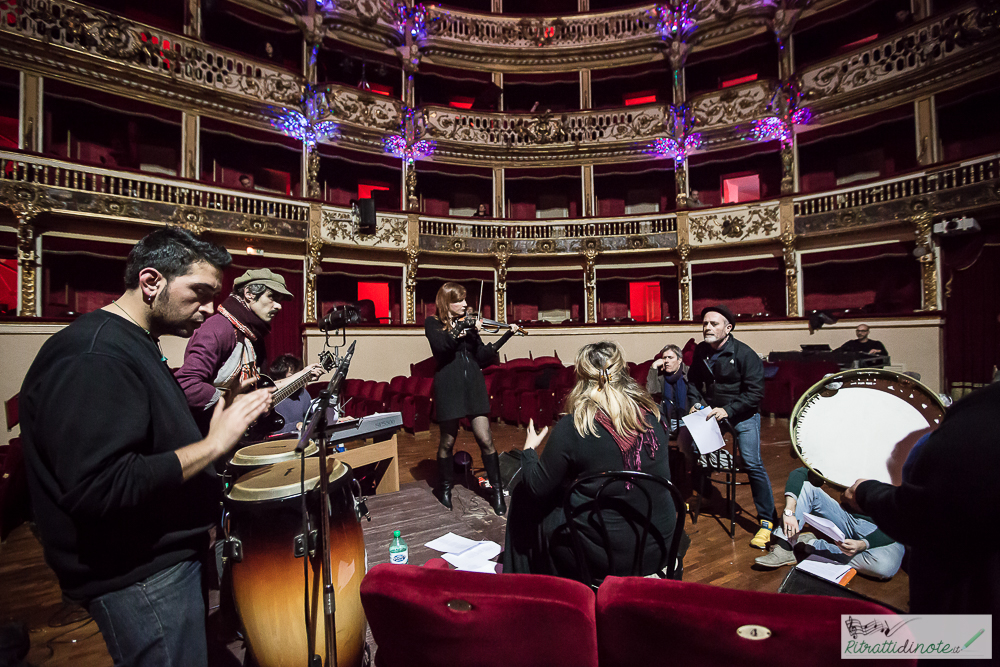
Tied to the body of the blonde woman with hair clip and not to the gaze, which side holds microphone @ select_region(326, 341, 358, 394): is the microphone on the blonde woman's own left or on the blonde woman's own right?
on the blonde woman's own left

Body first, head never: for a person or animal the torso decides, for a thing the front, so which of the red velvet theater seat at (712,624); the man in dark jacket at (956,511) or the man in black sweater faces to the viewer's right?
the man in black sweater

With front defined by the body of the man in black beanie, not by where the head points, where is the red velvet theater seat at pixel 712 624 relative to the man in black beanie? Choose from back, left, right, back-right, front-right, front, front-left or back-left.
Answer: front-left

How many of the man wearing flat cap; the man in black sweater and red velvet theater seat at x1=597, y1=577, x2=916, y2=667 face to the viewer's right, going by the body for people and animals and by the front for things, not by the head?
2

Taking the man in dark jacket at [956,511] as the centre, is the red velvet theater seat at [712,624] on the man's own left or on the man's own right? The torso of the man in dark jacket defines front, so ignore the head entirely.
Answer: on the man's own left

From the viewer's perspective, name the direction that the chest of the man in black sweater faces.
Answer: to the viewer's right

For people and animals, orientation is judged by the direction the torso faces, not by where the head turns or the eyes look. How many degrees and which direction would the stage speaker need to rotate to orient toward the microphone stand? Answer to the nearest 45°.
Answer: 0° — it already faces it

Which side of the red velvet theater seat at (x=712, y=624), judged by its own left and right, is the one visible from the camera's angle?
back

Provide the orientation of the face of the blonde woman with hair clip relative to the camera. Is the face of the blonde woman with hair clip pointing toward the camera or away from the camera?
away from the camera

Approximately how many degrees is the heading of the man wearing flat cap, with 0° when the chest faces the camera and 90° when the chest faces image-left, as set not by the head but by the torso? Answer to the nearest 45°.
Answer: approximately 270°

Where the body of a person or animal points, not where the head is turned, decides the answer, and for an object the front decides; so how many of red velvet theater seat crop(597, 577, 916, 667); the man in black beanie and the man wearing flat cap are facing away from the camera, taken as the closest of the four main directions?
1

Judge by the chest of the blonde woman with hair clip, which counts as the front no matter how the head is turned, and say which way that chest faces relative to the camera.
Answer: away from the camera
